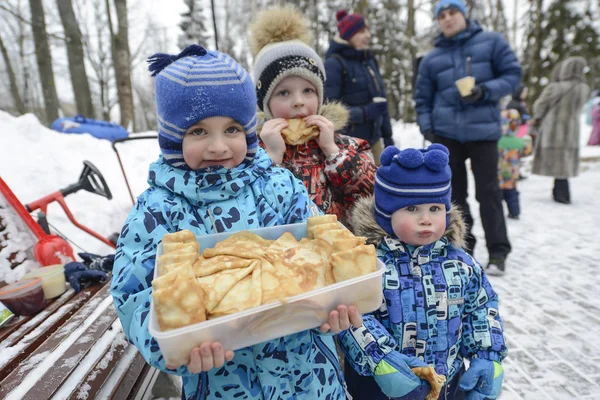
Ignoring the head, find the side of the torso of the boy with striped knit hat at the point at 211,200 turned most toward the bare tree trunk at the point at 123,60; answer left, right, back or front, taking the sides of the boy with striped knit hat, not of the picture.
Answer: back

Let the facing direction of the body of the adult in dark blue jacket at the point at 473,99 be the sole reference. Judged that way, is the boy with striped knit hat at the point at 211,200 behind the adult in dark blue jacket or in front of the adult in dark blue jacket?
in front

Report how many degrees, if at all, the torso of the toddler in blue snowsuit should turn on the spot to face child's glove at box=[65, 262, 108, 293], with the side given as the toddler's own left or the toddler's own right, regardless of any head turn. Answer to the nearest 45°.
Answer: approximately 90° to the toddler's own right

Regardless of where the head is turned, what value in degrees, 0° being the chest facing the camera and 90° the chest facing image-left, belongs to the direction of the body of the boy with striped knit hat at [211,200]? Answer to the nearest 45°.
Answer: approximately 0°

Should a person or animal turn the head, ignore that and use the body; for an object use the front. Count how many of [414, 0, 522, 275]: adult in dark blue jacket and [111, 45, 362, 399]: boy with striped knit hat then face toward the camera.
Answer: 2

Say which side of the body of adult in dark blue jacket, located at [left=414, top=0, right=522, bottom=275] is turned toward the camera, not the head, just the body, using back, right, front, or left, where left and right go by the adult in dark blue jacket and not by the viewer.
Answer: front

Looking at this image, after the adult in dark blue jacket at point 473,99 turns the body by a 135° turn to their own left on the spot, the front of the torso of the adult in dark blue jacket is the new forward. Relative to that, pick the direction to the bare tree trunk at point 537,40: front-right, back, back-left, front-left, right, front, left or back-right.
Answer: front-left

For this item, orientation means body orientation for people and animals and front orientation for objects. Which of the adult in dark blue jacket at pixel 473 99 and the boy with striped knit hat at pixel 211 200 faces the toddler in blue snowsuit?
the adult in dark blue jacket

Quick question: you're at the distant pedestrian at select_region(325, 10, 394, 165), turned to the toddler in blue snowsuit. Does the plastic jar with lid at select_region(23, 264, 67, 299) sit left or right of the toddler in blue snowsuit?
right
